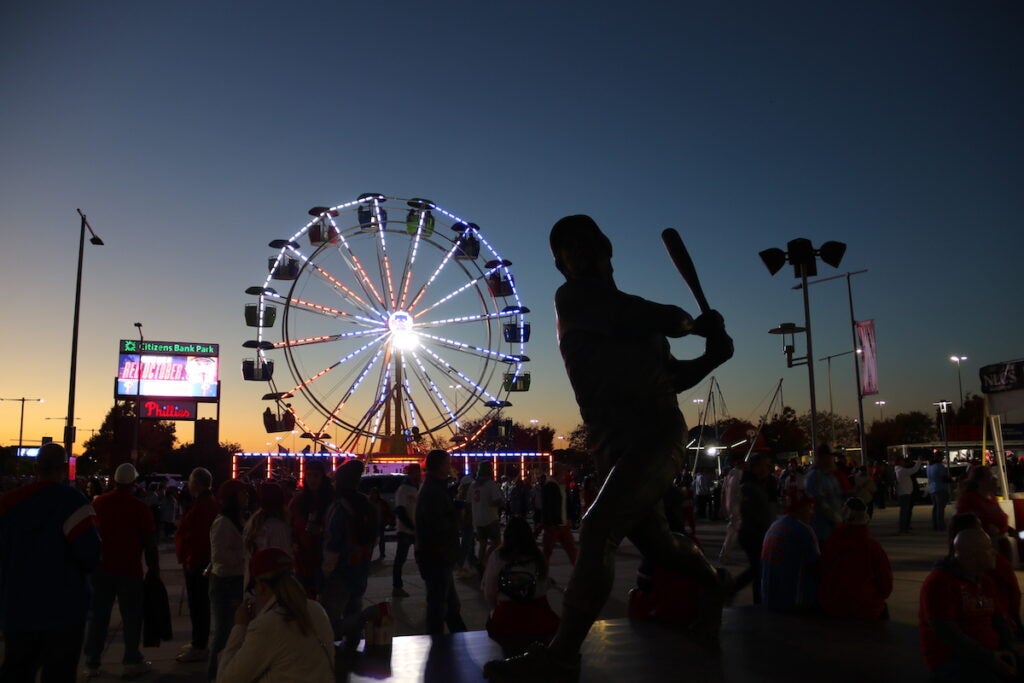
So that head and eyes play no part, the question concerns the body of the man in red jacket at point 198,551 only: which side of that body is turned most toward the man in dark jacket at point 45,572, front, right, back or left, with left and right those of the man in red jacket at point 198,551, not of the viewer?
left

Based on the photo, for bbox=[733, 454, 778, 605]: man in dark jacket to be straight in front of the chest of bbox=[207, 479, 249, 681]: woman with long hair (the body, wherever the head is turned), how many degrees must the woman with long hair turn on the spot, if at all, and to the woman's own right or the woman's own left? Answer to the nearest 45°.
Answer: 0° — they already face them

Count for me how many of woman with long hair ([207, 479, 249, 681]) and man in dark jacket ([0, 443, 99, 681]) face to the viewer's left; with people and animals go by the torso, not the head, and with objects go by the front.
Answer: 0

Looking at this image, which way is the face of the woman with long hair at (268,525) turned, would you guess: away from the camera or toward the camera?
away from the camera

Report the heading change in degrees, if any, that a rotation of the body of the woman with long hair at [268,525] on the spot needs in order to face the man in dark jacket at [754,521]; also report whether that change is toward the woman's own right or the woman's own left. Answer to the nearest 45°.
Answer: approximately 90° to the woman's own right

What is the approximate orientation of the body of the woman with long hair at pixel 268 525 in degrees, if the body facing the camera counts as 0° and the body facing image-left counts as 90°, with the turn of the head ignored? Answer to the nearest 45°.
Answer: approximately 180°

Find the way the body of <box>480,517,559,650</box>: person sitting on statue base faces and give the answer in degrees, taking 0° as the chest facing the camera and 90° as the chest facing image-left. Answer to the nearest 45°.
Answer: approximately 180°

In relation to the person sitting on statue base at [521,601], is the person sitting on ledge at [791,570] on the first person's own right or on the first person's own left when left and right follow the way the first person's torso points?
on the first person's own right

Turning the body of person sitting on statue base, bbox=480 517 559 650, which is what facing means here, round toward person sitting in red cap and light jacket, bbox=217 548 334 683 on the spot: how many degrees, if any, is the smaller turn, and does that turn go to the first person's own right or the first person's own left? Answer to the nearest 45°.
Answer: approximately 135° to the first person's own left

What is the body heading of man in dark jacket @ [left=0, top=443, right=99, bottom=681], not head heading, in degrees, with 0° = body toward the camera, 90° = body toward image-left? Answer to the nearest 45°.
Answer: approximately 180°

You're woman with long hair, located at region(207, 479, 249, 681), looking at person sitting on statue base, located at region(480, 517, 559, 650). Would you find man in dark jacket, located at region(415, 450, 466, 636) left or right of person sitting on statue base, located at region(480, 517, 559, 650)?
left

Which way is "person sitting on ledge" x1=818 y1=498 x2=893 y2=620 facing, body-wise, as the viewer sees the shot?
away from the camera
